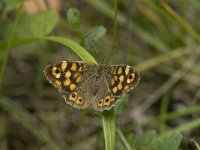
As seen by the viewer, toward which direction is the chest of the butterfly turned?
away from the camera
